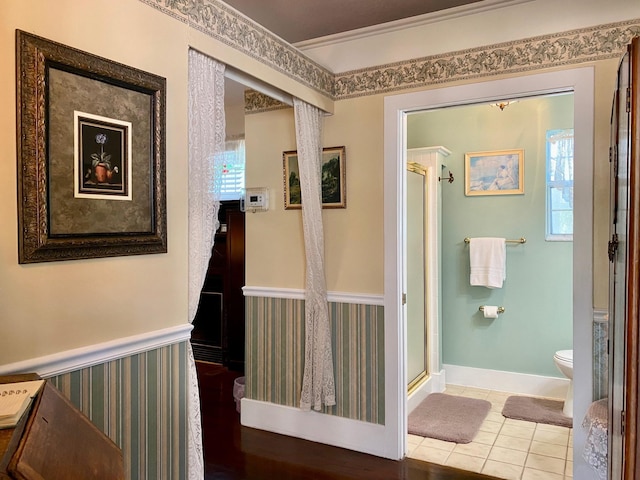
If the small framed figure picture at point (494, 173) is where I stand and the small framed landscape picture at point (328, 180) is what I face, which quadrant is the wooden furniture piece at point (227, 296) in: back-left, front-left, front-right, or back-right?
front-right

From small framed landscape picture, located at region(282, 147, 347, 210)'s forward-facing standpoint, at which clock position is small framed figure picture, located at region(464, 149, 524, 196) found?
small framed figure picture, located at region(464, 149, 524, 196) is roughly at 8 o'clock from small framed landscape picture, located at region(282, 147, 347, 210).

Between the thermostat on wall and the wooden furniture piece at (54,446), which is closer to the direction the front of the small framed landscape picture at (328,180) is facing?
the wooden furniture piece

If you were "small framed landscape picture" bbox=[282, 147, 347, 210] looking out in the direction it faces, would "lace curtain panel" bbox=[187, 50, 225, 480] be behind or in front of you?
in front

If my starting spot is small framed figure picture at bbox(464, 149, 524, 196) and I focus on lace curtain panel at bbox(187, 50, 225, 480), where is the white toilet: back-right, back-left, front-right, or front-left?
front-left

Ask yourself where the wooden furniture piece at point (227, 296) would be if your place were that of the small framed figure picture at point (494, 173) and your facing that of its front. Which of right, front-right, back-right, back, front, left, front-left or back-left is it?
right

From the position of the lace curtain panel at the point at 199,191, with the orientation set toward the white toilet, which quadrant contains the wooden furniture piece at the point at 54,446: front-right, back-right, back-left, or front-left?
back-right

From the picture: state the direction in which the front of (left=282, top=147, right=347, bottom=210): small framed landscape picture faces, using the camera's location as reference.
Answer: facing the viewer

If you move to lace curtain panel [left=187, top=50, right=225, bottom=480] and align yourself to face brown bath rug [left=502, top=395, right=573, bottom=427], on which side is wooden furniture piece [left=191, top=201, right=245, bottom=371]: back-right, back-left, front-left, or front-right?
front-left

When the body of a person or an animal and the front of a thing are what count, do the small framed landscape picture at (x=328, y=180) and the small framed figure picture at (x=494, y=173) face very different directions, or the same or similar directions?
same or similar directions

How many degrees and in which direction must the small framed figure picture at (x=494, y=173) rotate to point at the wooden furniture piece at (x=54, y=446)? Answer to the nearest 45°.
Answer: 0° — it already faces it

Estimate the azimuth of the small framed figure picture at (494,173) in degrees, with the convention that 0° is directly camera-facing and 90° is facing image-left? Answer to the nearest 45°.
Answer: approximately 0°

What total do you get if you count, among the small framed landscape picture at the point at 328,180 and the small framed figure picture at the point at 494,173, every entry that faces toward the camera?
2

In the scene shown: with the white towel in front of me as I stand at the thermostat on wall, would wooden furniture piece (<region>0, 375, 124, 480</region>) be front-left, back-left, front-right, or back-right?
back-right

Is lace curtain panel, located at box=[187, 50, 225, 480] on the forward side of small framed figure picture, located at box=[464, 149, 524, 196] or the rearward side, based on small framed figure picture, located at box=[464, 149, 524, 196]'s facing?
on the forward side
